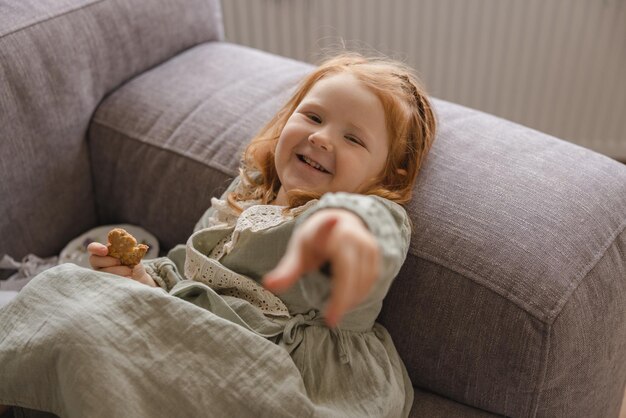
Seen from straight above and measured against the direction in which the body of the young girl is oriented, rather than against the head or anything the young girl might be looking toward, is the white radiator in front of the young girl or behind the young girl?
behind

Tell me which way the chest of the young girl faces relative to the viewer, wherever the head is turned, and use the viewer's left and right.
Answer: facing the viewer and to the left of the viewer
